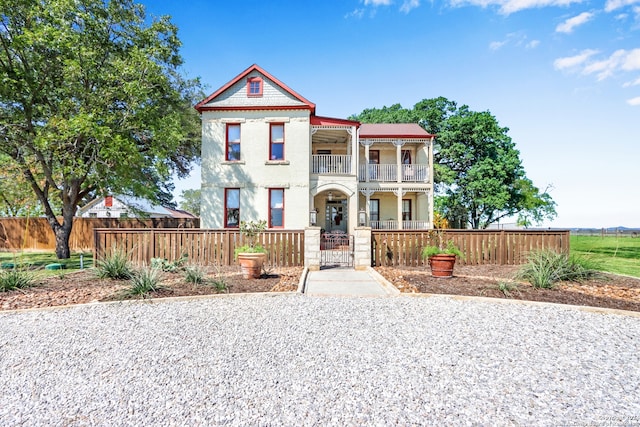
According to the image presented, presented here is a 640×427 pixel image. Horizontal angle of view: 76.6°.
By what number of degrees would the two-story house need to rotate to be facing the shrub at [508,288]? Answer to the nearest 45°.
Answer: approximately 45° to its left

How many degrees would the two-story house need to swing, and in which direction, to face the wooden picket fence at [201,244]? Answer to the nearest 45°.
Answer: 0° — it already faces it

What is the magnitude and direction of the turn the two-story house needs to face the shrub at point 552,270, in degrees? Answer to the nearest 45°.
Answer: approximately 45° to its left

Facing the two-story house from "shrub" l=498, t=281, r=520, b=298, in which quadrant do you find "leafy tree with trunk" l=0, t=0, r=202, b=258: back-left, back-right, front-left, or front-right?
front-left

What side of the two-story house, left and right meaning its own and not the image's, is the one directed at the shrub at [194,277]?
front

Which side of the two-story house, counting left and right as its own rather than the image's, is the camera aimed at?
front

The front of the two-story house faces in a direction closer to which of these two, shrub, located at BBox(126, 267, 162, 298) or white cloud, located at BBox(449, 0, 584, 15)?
the shrub

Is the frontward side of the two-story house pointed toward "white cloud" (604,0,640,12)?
no

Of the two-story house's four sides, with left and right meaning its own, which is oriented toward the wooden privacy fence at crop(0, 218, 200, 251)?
right

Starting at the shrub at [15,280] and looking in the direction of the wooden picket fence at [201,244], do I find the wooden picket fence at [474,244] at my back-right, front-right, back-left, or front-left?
front-right
